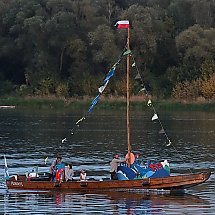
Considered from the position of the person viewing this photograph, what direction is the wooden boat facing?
facing to the right of the viewer
